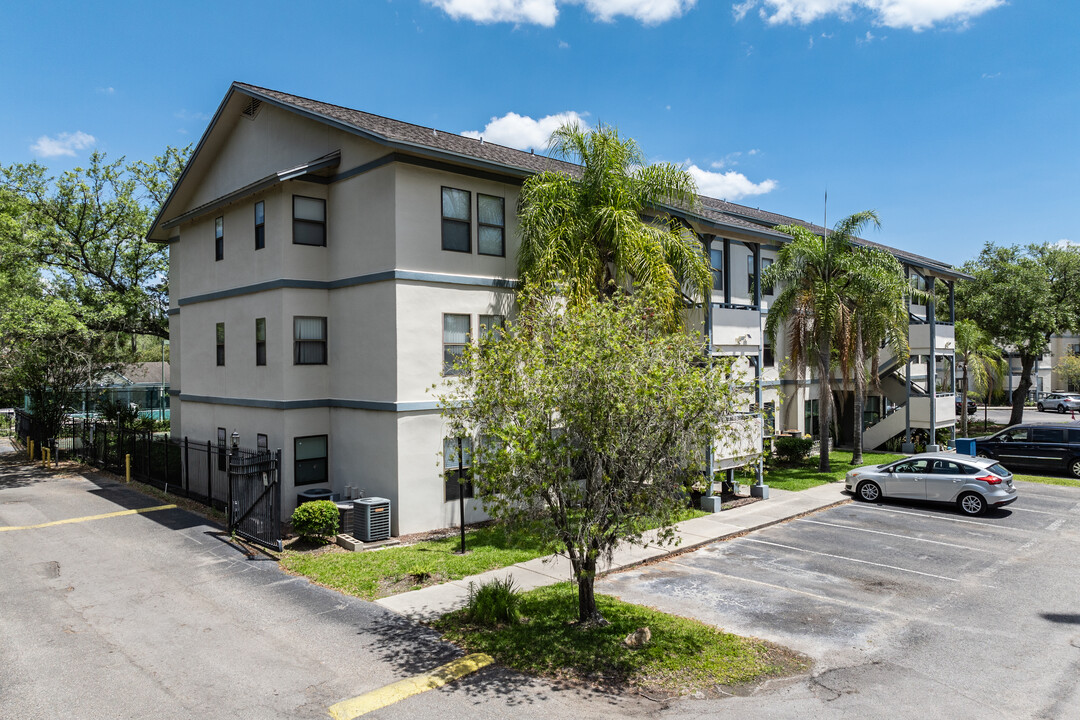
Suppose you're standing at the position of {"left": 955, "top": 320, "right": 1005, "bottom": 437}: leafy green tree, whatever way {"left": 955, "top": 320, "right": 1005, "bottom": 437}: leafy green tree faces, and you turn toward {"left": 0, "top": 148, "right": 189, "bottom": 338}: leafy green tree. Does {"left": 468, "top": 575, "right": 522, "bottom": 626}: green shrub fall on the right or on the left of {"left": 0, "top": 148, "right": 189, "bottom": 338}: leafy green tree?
left

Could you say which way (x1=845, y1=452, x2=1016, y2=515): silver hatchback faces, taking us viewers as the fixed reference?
facing away from the viewer and to the left of the viewer

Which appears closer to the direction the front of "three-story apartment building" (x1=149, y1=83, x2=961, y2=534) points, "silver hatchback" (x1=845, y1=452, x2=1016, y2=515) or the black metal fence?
the silver hatchback

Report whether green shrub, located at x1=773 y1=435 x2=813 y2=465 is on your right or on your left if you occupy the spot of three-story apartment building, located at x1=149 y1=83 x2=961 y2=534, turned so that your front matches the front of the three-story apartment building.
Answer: on your left

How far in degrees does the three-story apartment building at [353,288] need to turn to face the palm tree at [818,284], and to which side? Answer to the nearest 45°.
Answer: approximately 90° to its left

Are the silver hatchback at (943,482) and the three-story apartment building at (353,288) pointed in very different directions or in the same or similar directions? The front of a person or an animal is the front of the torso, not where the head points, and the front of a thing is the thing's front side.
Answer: very different directions

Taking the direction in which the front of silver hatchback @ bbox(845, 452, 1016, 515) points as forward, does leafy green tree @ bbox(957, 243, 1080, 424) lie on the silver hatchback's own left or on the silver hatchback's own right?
on the silver hatchback's own right

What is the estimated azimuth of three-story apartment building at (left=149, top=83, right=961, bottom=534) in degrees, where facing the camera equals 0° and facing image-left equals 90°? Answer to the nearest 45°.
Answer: approximately 315°

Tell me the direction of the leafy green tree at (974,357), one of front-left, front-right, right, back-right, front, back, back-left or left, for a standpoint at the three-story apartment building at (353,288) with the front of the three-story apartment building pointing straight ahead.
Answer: left
